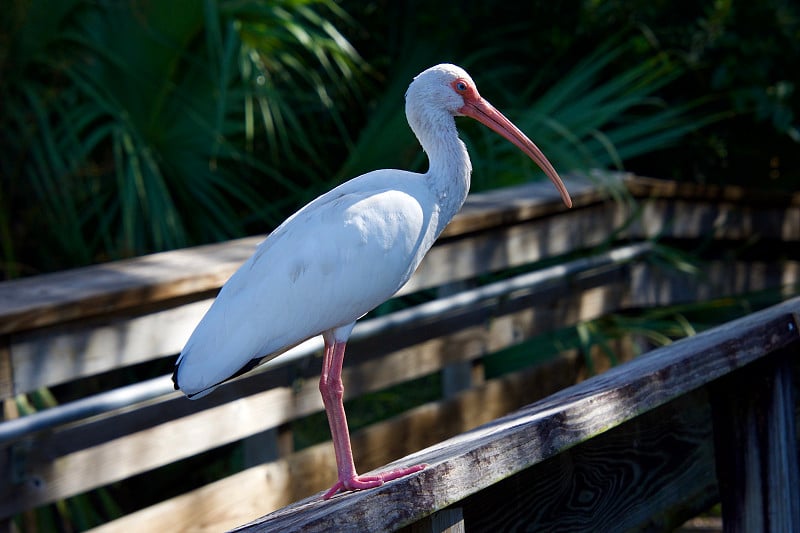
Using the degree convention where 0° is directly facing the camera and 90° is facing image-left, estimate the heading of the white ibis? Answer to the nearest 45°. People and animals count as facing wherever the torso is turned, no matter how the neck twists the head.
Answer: approximately 270°
